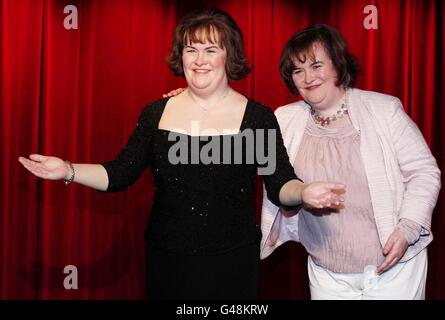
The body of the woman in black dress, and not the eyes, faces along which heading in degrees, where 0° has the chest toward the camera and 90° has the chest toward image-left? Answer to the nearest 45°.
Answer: approximately 0°

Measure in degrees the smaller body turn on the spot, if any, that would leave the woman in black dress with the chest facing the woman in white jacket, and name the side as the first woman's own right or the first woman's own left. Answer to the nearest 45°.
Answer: approximately 90° to the first woman's own left
